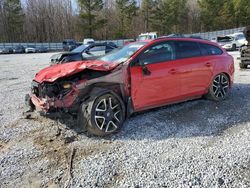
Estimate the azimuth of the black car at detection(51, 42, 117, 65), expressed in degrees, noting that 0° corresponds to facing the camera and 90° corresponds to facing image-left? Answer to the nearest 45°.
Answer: approximately 45°

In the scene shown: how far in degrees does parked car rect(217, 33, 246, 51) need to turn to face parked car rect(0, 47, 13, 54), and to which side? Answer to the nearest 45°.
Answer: approximately 45° to its right

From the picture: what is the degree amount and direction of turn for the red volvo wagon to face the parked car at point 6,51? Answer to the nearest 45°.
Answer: approximately 90° to its right

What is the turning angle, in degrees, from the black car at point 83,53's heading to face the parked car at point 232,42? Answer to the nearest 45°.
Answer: approximately 180°

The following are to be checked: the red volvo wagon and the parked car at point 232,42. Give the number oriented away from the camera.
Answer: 0

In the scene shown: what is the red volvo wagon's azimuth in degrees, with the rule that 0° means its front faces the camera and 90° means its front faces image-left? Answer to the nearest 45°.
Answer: approximately 45°

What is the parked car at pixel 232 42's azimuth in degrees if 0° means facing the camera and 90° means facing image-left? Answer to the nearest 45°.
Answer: approximately 45°
